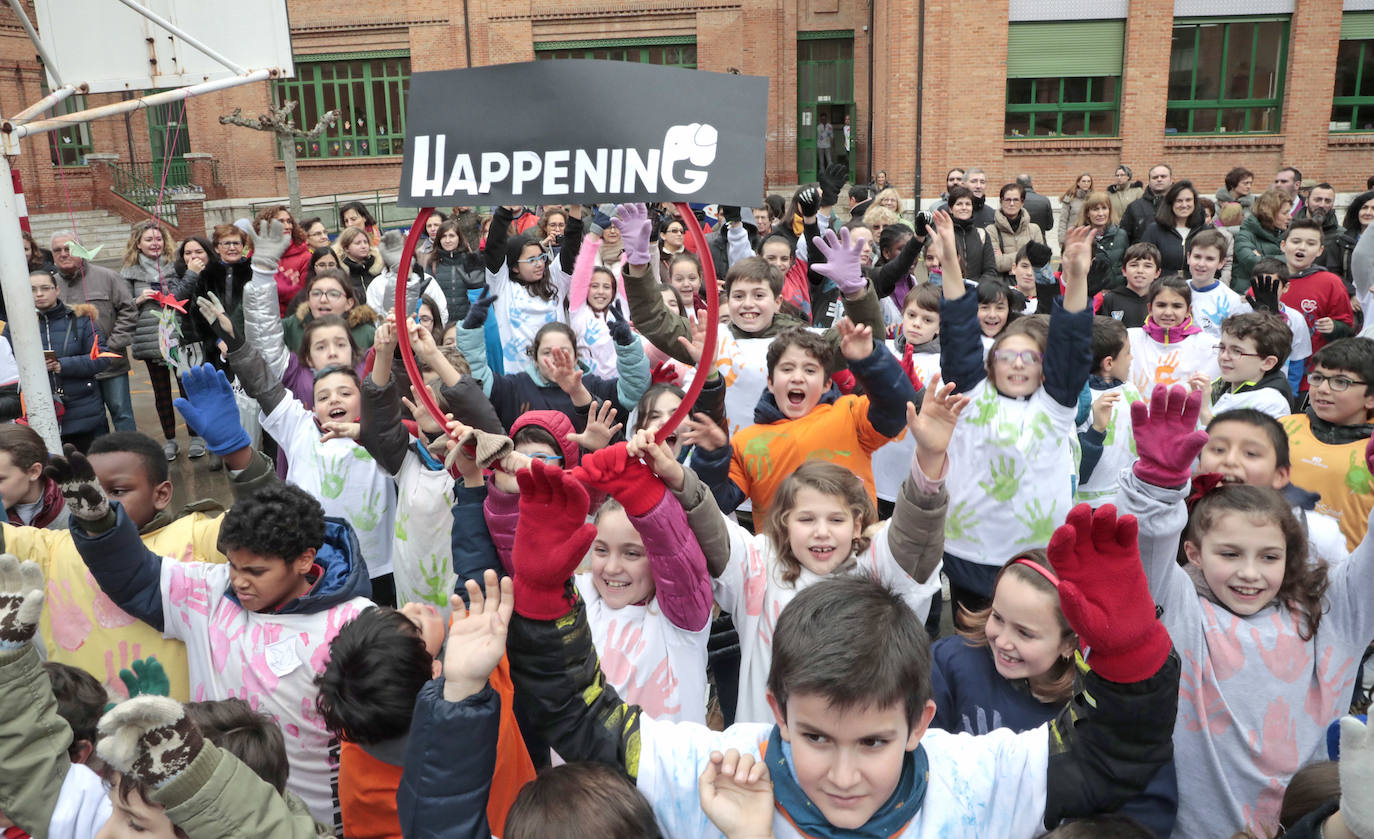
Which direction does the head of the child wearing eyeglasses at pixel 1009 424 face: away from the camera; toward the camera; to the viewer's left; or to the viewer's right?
toward the camera

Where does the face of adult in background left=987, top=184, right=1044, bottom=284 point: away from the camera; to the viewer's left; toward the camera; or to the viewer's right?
toward the camera

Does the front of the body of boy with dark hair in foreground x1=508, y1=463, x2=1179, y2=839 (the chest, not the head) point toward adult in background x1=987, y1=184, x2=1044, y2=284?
no

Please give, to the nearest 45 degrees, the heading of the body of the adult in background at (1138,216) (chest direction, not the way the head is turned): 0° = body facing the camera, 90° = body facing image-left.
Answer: approximately 0°

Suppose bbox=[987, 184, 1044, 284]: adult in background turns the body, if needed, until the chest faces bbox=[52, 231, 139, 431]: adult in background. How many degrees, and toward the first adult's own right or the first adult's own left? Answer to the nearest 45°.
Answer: approximately 45° to the first adult's own right

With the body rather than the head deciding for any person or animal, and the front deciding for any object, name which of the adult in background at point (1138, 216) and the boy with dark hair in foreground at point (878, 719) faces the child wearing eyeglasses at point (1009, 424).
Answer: the adult in background

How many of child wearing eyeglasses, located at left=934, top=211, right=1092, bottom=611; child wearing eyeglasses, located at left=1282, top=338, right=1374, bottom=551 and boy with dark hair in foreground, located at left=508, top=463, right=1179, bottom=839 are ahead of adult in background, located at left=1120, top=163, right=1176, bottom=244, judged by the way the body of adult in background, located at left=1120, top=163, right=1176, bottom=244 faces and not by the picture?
3

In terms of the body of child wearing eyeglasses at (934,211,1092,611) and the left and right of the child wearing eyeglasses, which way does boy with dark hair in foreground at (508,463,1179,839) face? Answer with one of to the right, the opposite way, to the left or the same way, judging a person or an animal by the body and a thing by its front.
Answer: the same way

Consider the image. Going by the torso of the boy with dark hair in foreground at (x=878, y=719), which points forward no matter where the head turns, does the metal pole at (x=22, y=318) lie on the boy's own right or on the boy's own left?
on the boy's own right

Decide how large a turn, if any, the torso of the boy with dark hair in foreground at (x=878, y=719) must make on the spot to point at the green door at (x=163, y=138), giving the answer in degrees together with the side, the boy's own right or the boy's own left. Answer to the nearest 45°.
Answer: approximately 135° to the boy's own right

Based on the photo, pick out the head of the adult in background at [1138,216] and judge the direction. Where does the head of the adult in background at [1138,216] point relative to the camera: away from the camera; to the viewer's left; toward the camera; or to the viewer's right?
toward the camera

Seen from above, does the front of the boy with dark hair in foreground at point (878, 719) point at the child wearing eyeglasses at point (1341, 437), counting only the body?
no

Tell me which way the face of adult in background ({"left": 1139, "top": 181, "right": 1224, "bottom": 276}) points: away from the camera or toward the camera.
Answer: toward the camera

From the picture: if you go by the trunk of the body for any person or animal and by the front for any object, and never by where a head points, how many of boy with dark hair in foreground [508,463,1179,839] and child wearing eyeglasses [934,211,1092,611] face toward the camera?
2

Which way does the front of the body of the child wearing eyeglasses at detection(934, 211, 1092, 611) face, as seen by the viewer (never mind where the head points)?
toward the camera

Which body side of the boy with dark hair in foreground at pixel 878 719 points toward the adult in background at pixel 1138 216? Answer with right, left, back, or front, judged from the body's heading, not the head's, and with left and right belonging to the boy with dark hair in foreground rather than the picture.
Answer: back

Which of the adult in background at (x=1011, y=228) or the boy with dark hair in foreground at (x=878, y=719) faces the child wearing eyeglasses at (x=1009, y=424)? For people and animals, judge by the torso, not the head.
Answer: the adult in background
